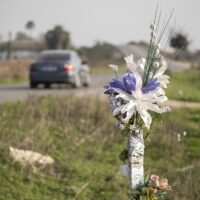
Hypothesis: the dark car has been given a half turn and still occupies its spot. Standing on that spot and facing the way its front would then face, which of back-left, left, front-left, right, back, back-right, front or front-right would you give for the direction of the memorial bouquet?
front-left
